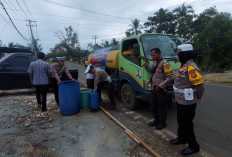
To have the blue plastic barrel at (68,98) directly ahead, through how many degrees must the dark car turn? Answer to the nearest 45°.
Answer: approximately 135° to its left

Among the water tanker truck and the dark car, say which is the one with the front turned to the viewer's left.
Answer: the dark car

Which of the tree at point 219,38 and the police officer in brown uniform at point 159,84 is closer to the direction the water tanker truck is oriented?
the police officer in brown uniform

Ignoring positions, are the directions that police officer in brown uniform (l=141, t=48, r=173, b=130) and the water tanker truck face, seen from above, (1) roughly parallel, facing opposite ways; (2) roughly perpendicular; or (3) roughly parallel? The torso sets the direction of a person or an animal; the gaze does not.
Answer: roughly perpendicular

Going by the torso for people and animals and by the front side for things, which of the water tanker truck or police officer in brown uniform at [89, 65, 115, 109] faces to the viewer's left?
the police officer in brown uniform

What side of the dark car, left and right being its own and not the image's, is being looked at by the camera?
left

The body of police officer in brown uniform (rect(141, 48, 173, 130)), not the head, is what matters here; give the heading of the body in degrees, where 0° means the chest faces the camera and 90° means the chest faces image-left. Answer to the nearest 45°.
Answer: approximately 45°

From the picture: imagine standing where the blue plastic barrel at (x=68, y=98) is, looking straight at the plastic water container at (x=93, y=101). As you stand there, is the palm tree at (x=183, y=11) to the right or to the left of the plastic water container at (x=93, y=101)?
left

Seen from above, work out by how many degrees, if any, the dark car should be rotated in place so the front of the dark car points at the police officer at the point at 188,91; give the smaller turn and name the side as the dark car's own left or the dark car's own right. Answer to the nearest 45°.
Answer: approximately 135° to the dark car's own left

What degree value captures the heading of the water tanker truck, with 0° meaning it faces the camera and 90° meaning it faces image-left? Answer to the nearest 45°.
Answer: approximately 315°

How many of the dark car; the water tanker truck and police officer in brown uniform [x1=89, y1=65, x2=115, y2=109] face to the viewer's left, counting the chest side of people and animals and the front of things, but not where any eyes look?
2

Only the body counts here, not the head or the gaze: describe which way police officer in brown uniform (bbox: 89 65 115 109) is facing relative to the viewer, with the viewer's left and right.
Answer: facing to the left of the viewer

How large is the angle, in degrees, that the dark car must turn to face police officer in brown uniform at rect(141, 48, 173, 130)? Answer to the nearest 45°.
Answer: approximately 135° to its left
